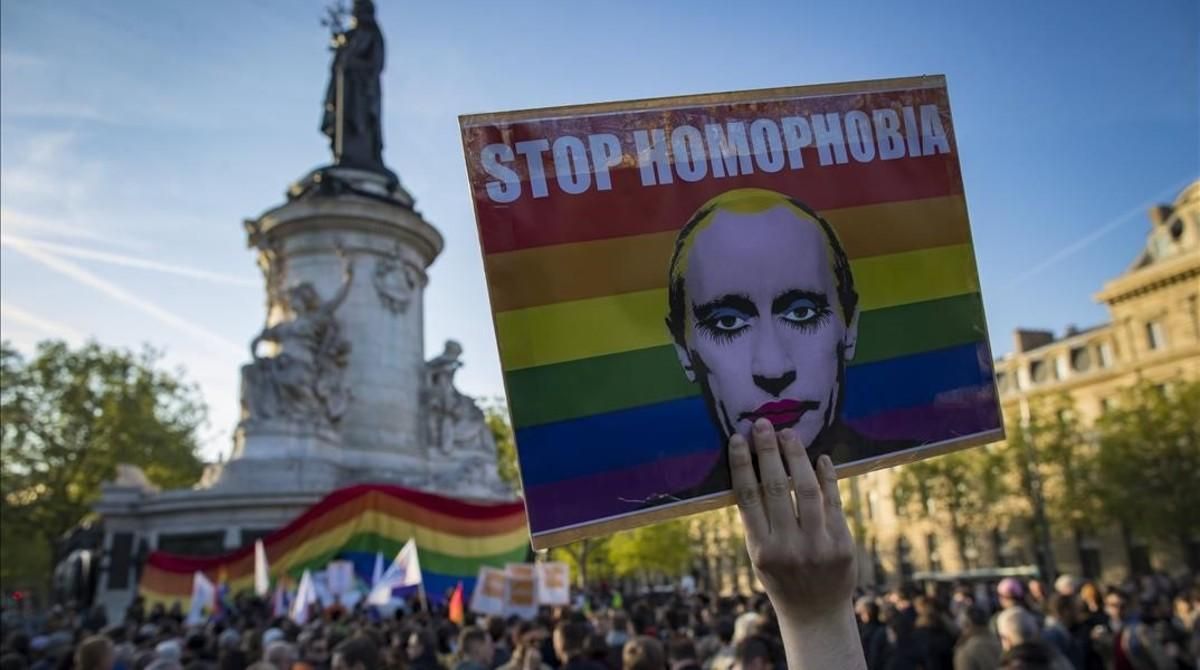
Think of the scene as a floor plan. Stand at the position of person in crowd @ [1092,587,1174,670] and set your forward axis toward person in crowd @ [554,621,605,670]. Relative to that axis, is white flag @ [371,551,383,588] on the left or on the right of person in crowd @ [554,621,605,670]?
right

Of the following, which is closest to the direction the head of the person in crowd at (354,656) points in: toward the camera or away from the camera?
away from the camera

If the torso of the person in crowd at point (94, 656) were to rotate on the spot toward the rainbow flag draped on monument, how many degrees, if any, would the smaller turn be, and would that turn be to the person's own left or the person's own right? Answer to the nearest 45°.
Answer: approximately 45° to the person's own right

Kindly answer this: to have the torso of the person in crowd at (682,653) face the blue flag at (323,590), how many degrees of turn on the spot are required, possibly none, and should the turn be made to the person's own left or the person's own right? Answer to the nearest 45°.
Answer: approximately 45° to the person's own left

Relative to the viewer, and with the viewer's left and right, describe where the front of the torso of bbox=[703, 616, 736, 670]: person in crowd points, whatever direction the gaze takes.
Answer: facing away from the viewer

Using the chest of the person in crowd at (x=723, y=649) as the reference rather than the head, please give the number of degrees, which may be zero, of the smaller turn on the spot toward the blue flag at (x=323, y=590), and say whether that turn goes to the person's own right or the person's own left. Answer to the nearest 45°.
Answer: approximately 45° to the person's own left

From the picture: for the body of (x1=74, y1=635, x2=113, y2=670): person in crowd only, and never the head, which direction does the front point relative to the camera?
away from the camera

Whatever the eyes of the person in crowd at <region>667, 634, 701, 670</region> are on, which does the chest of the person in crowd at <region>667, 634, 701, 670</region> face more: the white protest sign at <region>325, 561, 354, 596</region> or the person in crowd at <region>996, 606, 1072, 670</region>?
the white protest sign

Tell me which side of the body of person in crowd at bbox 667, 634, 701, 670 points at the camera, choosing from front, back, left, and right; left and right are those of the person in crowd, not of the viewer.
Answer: back

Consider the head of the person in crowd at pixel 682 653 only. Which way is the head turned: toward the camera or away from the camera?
away from the camera

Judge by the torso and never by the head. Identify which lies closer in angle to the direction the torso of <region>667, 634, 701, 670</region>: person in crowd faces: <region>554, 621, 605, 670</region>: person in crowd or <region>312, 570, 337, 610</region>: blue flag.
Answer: the blue flag
